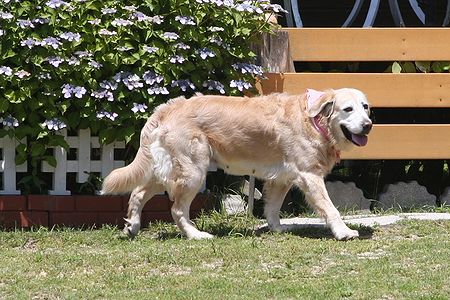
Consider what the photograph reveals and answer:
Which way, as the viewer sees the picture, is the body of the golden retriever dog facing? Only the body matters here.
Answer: to the viewer's right

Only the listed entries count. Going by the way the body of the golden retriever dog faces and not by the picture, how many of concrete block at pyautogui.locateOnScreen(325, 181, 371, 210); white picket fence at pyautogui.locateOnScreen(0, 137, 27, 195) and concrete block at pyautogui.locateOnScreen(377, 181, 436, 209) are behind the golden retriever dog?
1

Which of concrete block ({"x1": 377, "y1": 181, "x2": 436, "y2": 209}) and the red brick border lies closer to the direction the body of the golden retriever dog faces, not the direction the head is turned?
the concrete block

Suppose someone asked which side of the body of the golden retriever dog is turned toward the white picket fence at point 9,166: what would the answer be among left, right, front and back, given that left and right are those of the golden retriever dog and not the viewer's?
back

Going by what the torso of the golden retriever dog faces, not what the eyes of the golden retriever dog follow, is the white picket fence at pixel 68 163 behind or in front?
behind

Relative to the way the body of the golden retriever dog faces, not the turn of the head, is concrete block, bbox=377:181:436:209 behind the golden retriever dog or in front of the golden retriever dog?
in front
